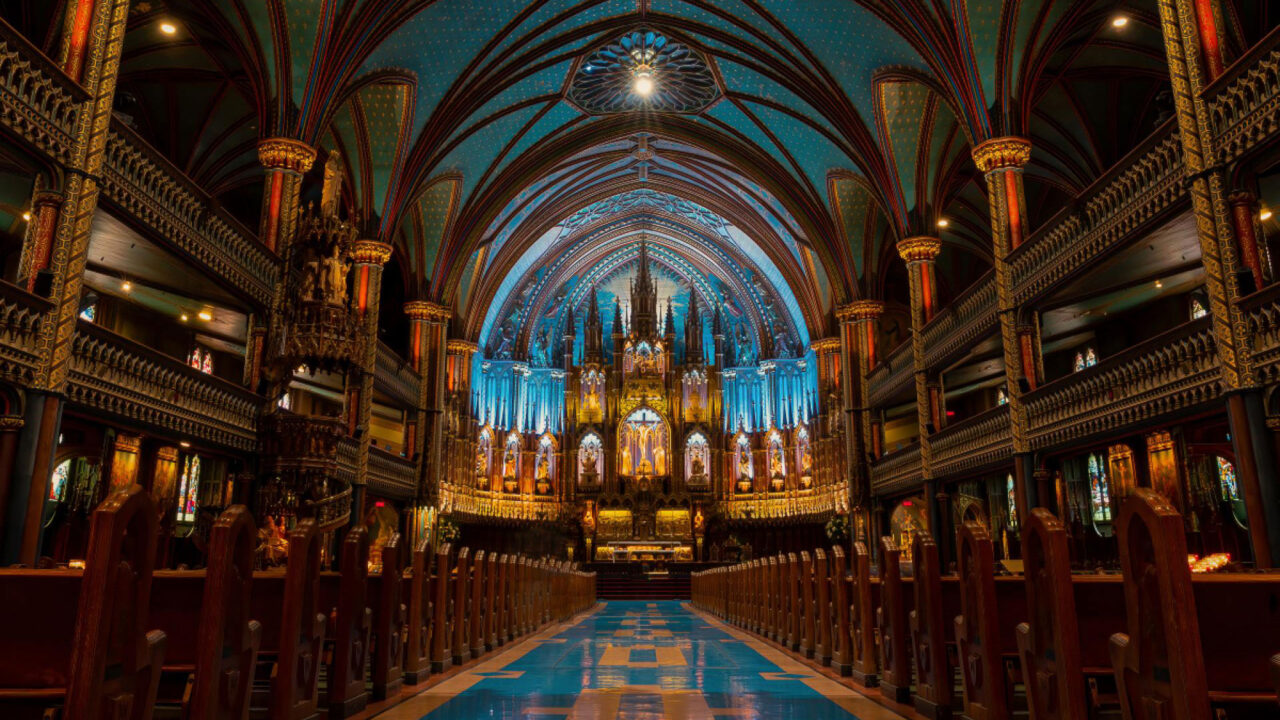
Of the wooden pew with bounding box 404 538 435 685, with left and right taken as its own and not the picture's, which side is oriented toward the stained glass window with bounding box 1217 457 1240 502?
right

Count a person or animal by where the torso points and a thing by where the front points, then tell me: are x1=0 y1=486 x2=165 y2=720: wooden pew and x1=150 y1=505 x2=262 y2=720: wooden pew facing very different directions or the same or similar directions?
same or similar directions

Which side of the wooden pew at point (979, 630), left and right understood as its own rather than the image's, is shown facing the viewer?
back

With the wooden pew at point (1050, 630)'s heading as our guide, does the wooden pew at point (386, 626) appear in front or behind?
in front

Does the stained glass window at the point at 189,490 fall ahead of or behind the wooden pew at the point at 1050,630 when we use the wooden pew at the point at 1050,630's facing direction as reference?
ahead

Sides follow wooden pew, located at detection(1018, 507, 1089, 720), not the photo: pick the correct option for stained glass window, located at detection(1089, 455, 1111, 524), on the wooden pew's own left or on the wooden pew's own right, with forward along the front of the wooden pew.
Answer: on the wooden pew's own right

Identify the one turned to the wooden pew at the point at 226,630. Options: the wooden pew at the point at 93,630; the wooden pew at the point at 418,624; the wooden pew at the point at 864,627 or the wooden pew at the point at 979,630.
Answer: the wooden pew at the point at 93,630

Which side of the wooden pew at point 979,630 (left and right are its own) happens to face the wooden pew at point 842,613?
front

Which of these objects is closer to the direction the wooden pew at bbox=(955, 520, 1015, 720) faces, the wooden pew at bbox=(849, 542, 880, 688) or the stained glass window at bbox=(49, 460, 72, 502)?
the wooden pew

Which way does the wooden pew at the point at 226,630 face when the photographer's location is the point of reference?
facing away from the viewer and to the right of the viewer

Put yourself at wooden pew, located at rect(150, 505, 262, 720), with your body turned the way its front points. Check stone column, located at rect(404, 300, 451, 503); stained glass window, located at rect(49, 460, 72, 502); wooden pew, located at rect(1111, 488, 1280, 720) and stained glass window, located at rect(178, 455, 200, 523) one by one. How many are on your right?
1

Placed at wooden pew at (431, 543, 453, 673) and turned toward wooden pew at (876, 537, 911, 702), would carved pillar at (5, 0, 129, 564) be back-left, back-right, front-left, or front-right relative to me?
back-right

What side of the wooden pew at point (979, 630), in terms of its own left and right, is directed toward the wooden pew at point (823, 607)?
front

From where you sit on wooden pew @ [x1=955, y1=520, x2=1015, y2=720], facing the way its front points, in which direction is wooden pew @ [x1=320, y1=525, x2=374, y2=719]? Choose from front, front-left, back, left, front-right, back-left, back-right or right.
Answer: left

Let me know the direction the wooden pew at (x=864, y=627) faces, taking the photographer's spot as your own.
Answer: facing away from the viewer

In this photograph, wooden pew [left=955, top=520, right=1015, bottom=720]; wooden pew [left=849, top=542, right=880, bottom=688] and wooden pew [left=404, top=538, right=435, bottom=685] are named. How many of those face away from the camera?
3
